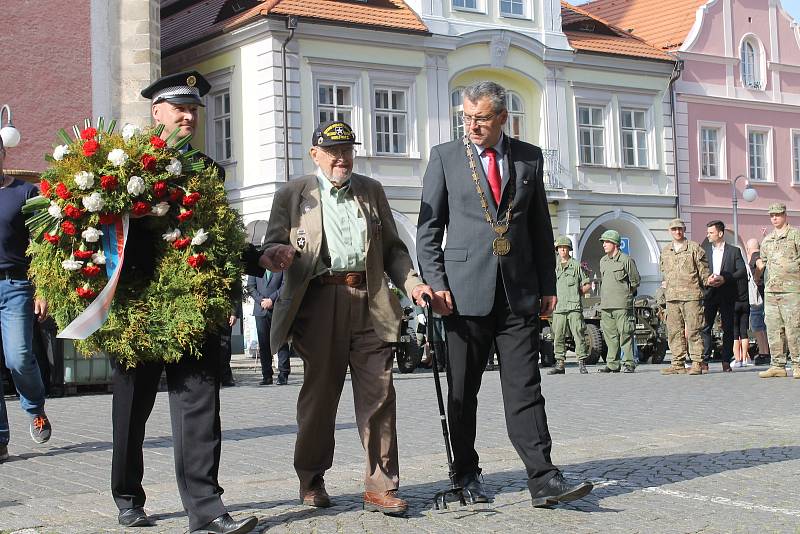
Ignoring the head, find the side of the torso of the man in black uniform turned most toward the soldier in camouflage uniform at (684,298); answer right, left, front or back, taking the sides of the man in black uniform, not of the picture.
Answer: left

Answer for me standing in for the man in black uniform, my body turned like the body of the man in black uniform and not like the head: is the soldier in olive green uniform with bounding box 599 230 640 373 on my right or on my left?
on my left

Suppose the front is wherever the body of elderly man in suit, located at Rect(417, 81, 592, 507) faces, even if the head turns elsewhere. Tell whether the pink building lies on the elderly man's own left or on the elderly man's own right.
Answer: on the elderly man's own left

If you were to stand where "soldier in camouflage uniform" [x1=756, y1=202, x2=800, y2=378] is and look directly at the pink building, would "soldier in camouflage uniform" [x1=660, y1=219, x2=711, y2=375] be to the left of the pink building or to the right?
left

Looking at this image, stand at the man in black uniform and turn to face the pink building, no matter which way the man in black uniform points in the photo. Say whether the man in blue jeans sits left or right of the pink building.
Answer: left

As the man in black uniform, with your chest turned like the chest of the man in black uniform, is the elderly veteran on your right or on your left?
on your left

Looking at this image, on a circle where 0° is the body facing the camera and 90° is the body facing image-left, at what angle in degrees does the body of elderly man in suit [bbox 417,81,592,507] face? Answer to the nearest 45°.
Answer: approximately 315°

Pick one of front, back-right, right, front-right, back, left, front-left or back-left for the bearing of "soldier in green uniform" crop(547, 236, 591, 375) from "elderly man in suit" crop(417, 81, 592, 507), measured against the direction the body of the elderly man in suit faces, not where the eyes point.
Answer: back-left
